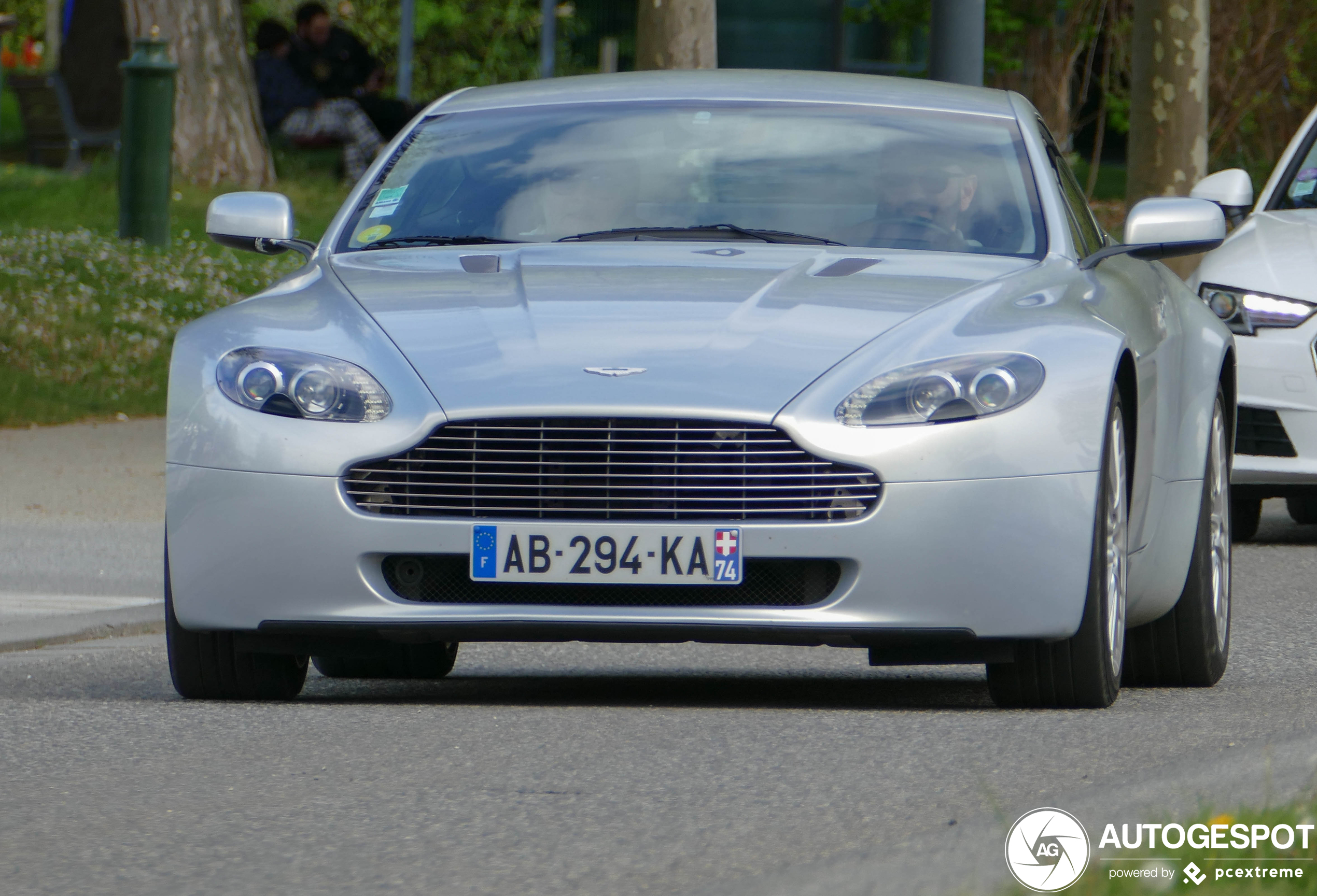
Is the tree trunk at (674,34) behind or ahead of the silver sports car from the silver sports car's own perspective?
behind

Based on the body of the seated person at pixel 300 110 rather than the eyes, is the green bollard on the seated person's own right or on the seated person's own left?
on the seated person's own right

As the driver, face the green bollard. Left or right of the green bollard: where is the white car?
right

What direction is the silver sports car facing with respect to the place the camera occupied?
facing the viewer

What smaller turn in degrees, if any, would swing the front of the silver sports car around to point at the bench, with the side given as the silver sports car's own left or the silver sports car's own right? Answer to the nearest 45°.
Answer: approximately 180°

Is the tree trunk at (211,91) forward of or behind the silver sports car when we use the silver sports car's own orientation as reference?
behind

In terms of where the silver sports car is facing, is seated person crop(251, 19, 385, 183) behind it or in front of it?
behind

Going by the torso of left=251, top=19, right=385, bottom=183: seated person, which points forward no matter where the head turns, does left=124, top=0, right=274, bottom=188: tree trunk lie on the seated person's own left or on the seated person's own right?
on the seated person's own right
